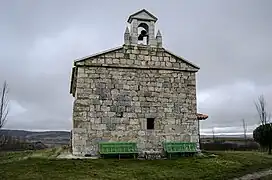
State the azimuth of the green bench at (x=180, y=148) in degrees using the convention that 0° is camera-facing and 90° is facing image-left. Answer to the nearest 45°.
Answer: approximately 0°

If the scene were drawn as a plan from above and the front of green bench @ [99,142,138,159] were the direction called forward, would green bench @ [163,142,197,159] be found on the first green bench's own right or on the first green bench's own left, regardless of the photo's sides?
on the first green bench's own left

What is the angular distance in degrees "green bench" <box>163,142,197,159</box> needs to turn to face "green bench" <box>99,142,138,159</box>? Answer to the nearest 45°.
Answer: approximately 45° to its right

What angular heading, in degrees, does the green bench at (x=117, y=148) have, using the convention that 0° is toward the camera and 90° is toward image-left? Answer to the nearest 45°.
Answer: approximately 0°
